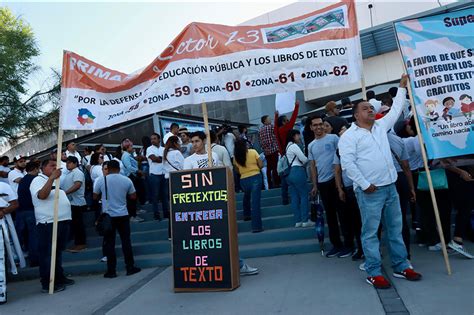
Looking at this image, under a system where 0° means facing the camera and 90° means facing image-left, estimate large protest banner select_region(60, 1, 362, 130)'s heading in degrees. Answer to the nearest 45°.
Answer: approximately 0°

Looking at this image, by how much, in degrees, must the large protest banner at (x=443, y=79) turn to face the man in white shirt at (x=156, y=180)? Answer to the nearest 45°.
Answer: approximately 90° to its right

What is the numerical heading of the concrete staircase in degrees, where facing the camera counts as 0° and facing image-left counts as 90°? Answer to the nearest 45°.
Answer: approximately 0°

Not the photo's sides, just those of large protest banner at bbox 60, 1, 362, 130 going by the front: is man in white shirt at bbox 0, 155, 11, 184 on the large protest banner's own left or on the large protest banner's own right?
on the large protest banner's own right

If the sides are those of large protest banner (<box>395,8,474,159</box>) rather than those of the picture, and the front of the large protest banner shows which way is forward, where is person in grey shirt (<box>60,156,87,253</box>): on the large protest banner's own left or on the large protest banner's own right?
on the large protest banner's own right

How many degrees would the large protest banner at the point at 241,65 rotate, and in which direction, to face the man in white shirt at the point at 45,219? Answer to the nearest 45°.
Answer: approximately 90° to its right
